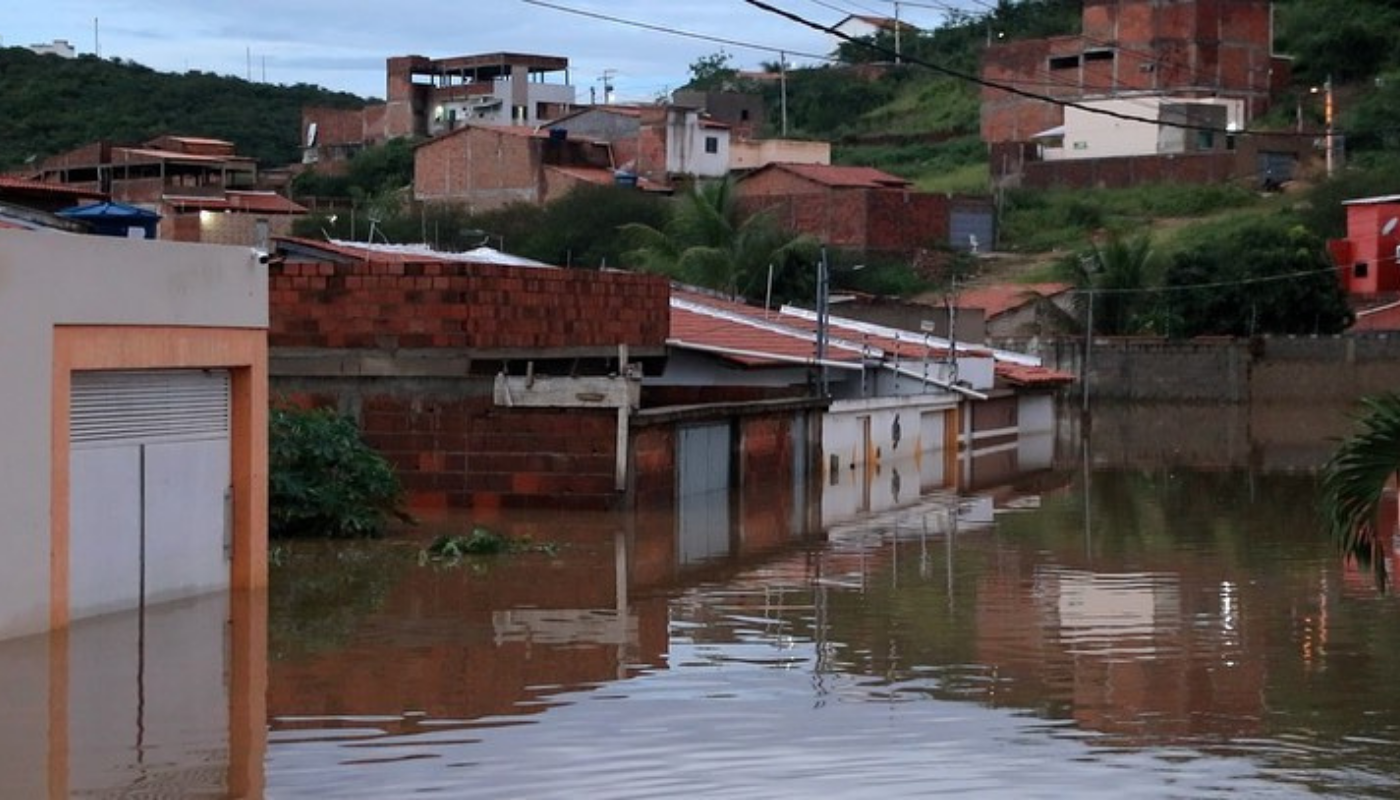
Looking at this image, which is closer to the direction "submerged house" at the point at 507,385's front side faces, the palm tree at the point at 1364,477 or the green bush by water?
the palm tree

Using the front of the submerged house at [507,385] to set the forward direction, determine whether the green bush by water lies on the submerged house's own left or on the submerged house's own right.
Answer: on the submerged house's own right

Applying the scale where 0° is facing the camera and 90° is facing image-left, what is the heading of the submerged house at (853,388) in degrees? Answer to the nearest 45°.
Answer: approximately 315°

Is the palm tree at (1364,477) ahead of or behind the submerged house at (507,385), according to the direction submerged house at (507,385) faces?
ahead

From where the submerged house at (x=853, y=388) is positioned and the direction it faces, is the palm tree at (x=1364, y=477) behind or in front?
in front

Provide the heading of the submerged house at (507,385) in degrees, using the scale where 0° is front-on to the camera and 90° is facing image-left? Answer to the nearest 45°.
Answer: approximately 315°

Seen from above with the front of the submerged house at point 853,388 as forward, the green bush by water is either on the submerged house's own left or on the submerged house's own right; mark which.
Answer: on the submerged house's own right
